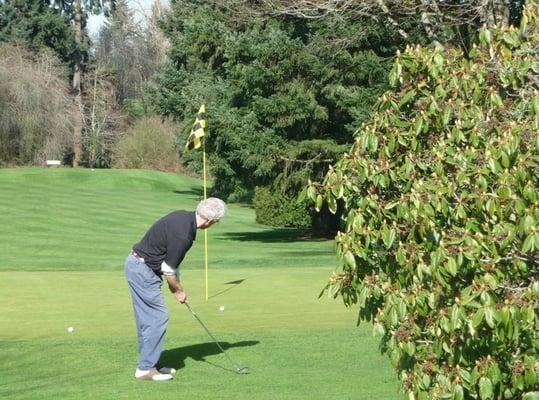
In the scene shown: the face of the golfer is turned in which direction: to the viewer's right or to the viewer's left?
to the viewer's right

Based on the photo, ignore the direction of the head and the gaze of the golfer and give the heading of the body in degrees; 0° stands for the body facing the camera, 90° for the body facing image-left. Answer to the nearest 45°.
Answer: approximately 270°

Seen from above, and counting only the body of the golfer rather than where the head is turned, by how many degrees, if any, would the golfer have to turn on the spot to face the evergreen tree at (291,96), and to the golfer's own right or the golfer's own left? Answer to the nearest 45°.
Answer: approximately 90° to the golfer's own left
